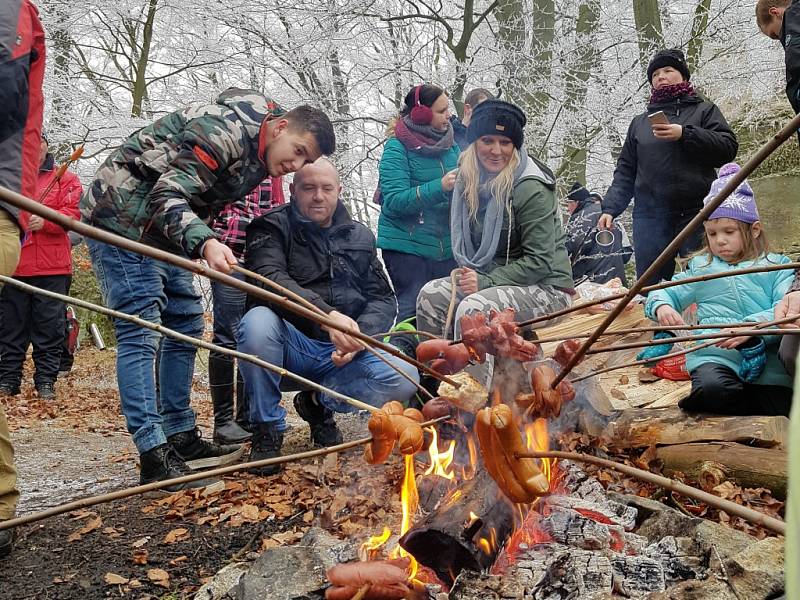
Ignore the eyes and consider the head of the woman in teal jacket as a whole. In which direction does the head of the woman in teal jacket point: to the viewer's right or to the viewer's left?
to the viewer's right

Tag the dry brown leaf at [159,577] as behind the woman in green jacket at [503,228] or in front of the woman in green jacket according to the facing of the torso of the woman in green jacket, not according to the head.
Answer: in front

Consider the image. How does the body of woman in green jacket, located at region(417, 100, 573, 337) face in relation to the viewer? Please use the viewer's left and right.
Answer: facing the viewer and to the left of the viewer

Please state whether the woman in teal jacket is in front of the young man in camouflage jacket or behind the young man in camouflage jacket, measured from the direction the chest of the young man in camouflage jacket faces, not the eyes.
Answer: in front

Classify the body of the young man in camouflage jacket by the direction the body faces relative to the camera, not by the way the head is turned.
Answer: to the viewer's right

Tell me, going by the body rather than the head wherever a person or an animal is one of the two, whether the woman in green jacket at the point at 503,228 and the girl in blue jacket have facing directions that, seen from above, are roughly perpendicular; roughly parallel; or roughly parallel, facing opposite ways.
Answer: roughly parallel

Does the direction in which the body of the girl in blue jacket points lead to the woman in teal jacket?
no

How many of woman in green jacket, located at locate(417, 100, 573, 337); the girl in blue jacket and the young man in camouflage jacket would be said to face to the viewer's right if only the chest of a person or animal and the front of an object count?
1

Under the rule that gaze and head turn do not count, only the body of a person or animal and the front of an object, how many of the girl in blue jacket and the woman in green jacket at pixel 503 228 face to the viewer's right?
0

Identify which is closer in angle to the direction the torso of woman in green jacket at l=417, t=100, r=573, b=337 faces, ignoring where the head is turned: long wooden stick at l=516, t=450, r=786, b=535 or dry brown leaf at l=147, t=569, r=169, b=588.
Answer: the dry brown leaf
